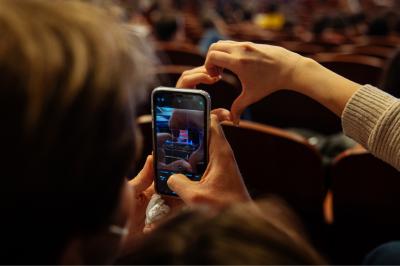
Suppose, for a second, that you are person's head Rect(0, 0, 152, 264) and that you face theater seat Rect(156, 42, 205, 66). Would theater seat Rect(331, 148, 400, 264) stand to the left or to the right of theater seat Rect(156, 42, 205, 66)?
right

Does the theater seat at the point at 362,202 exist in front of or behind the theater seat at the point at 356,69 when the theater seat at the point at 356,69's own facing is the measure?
behind

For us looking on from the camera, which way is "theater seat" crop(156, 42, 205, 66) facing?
facing away from the viewer

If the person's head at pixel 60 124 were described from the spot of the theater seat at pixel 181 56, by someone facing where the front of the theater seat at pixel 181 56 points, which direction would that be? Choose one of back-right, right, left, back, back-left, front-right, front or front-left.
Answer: back

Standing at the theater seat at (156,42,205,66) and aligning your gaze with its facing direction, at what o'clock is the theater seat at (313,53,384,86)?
the theater seat at (313,53,384,86) is roughly at 4 o'clock from the theater seat at (156,42,205,66).

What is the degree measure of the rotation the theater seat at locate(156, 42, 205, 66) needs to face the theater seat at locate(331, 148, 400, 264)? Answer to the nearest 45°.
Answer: approximately 180°

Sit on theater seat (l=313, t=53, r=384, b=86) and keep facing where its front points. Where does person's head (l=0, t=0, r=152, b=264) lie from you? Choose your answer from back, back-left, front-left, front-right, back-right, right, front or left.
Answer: back

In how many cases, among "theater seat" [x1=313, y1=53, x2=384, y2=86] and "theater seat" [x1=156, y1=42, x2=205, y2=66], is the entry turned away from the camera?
2

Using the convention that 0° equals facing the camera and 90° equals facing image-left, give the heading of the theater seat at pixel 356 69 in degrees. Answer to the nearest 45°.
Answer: approximately 180°

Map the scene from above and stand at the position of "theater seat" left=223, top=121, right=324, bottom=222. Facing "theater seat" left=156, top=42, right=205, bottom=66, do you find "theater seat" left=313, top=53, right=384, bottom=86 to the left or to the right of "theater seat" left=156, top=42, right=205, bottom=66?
right

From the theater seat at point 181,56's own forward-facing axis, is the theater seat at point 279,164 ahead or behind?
behind
